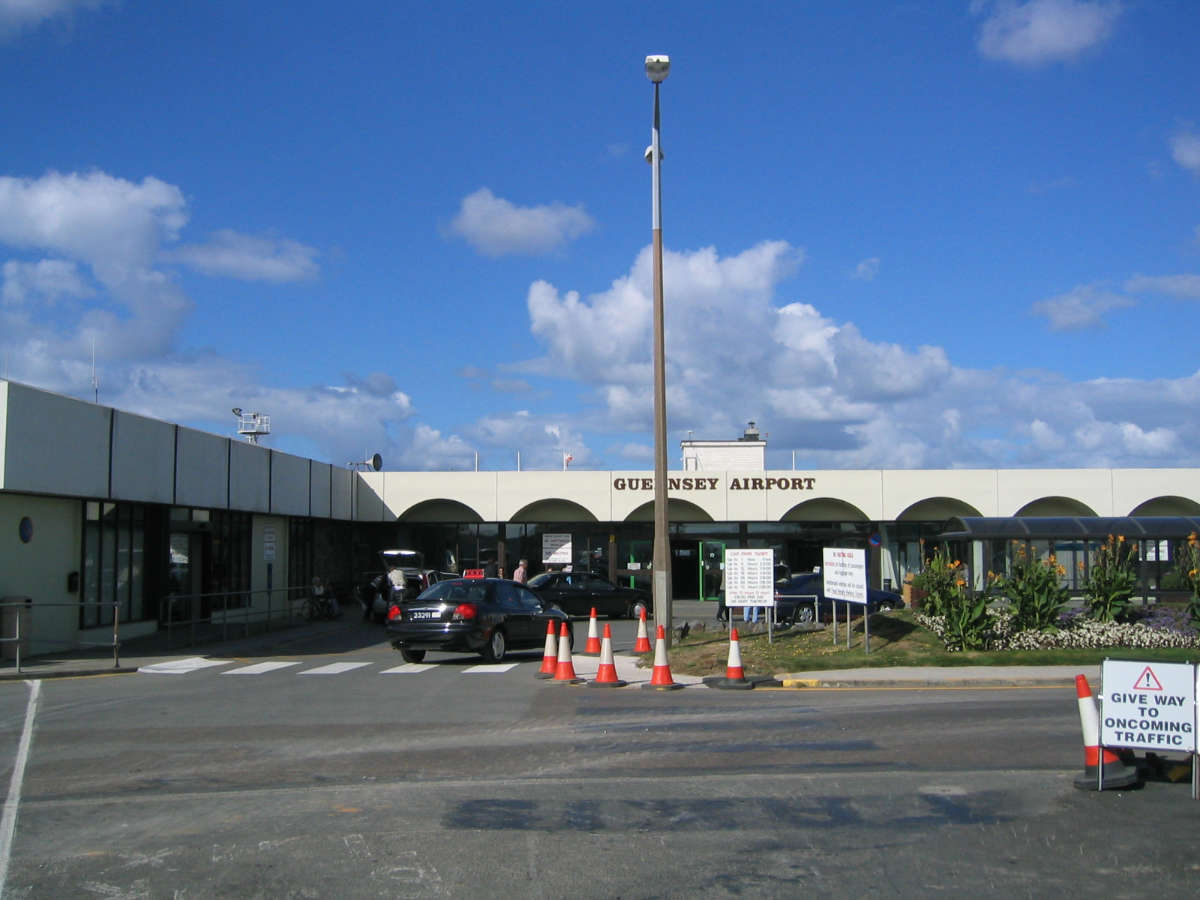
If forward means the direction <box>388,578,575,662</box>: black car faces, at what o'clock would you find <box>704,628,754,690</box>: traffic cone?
The traffic cone is roughly at 3 o'clock from the black car.

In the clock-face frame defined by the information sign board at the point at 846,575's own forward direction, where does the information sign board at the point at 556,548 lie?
the information sign board at the point at 556,548 is roughly at 5 o'clock from the information sign board at the point at 846,575.

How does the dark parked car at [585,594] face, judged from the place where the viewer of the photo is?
facing to the right of the viewer

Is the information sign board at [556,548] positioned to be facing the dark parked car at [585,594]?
yes

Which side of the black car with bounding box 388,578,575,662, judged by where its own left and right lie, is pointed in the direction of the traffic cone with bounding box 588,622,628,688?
right

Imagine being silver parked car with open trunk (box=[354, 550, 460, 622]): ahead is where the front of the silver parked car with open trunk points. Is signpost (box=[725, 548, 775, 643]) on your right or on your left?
on your right

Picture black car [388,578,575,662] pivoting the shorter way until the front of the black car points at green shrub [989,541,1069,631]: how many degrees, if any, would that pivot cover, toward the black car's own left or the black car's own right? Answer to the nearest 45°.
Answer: approximately 45° to the black car's own right

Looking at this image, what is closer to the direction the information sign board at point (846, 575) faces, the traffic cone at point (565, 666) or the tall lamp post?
the traffic cone

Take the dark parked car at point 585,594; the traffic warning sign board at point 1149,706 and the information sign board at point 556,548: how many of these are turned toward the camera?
2

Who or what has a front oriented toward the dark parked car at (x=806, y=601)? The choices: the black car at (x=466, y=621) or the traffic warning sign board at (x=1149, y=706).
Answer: the black car
